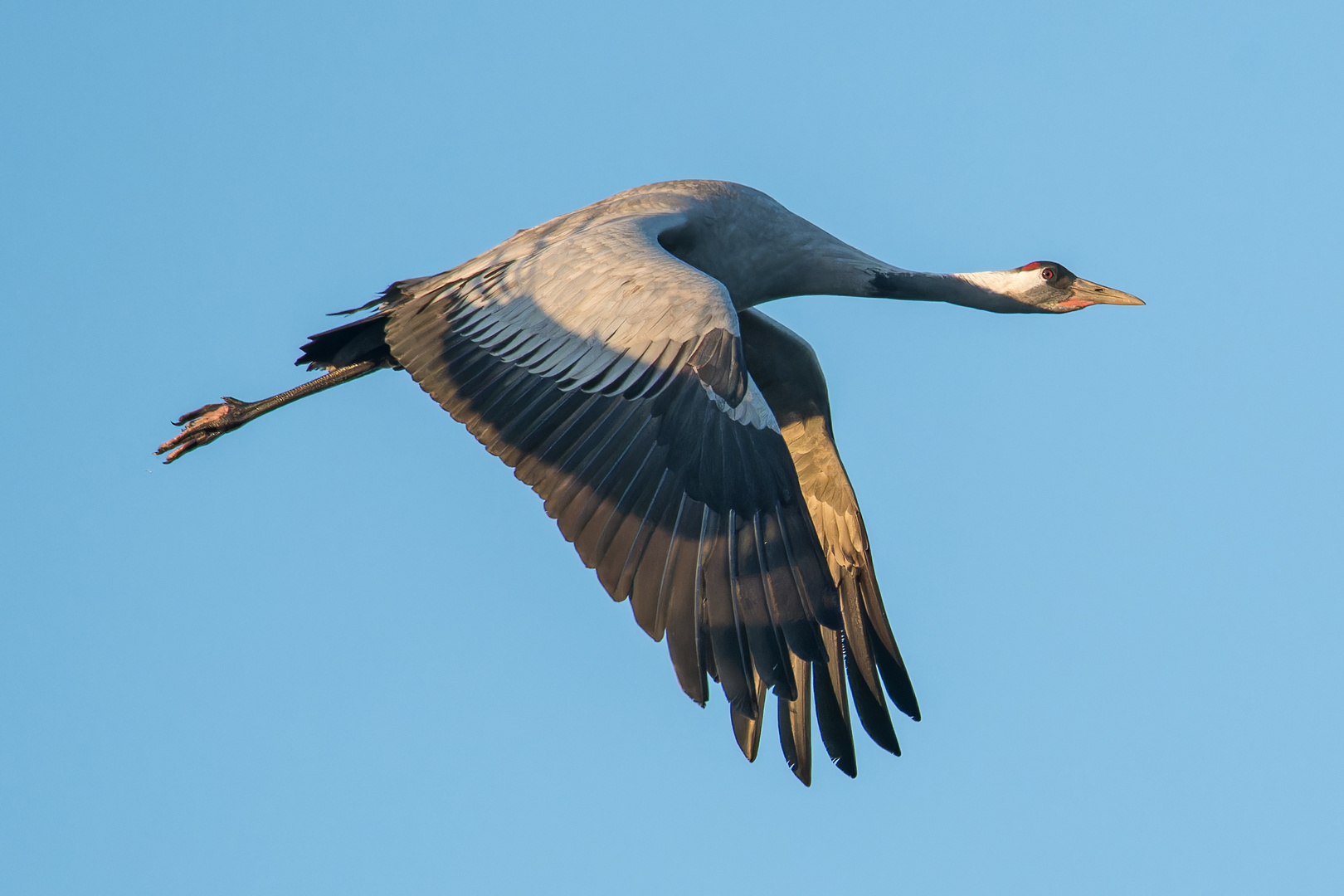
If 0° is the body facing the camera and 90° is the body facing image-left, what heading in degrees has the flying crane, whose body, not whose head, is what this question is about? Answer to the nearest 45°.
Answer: approximately 270°
